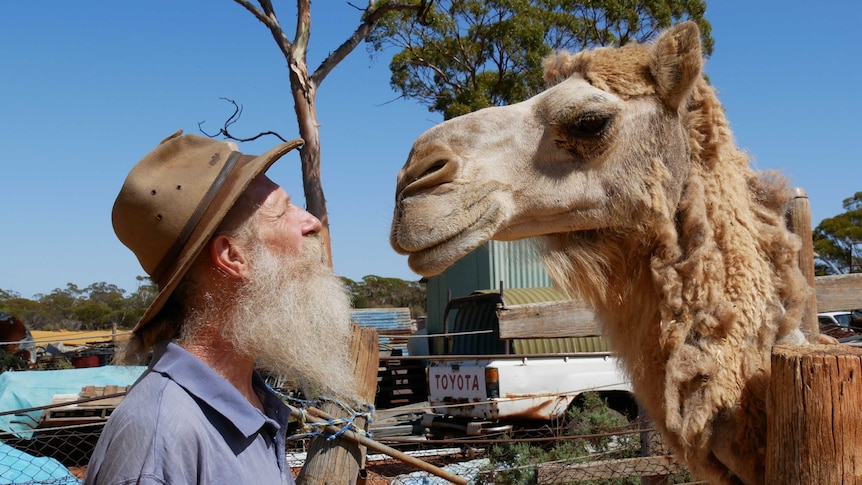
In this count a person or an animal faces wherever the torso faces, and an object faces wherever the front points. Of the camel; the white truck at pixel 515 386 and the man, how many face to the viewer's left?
1

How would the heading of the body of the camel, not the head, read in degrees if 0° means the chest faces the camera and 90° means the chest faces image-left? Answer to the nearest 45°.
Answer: approximately 90°

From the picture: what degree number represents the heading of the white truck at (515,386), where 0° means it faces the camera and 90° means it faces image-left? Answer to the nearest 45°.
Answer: approximately 225°

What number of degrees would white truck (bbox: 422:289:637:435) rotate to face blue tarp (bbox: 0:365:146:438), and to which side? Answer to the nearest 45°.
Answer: approximately 135° to its left

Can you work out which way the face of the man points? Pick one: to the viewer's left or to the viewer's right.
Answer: to the viewer's right

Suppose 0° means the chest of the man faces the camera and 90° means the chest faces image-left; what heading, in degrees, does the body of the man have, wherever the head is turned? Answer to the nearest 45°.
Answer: approximately 270°

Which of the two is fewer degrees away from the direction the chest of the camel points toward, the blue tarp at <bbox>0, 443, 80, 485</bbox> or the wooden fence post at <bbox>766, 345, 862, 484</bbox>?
the blue tarp

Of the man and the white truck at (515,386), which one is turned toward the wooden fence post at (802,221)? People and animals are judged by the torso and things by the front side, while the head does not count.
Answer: the man

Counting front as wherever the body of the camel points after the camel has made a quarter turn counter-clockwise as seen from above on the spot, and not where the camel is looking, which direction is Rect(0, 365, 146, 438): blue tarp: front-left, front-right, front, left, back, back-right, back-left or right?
back-right

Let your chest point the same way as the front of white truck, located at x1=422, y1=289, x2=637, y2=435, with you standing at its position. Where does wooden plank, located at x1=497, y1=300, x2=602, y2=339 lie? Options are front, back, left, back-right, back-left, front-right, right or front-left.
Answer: back-right

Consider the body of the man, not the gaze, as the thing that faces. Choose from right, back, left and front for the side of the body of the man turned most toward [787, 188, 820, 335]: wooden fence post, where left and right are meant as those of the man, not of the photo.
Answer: front

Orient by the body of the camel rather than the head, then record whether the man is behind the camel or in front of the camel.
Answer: in front
